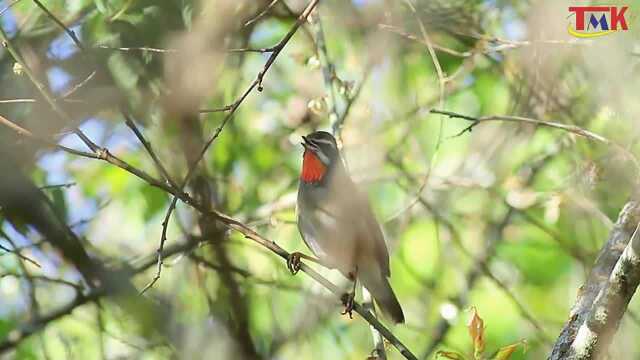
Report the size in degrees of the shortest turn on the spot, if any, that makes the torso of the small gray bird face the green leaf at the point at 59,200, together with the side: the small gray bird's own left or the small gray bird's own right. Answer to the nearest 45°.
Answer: approximately 45° to the small gray bird's own right

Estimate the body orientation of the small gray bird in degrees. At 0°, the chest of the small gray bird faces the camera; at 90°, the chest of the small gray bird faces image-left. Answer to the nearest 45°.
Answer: approximately 45°

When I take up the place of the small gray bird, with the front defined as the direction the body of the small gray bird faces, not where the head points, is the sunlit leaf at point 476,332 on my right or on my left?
on my left
